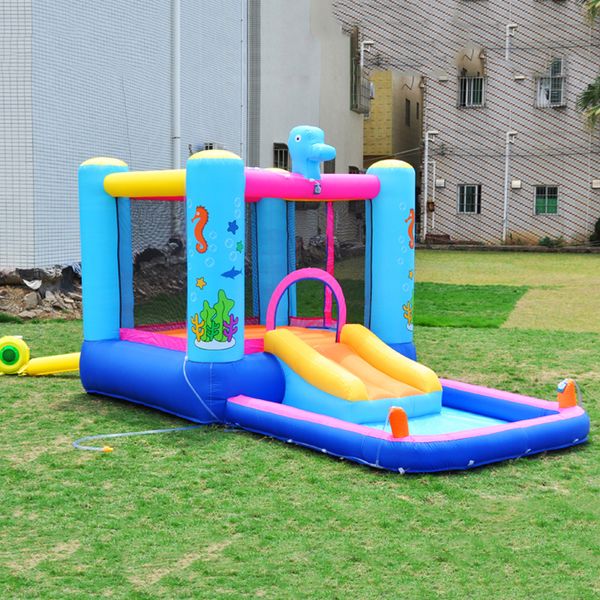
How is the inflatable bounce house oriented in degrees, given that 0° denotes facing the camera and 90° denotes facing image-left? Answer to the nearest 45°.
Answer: approximately 315°

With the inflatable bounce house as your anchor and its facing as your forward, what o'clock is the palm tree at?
The palm tree is roughly at 8 o'clock from the inflatable bounce house.
